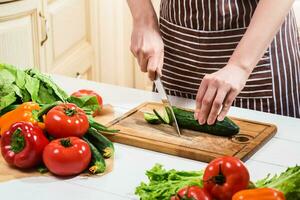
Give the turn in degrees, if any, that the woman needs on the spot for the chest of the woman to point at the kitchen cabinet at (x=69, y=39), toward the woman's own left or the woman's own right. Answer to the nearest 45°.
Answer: approximately 90° to the woman's own right

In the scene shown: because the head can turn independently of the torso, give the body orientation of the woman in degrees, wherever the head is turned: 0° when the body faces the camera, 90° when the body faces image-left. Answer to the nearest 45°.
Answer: approximately 45°

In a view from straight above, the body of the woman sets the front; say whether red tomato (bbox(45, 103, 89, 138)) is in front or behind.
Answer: in front

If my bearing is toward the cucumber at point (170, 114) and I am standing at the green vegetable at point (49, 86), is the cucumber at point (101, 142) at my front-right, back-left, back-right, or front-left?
front-right

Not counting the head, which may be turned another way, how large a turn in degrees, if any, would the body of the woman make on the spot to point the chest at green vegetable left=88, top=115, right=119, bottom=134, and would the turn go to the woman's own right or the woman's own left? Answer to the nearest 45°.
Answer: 0° — they already face it

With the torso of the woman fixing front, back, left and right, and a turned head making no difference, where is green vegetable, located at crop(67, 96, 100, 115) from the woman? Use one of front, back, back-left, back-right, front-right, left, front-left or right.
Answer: front

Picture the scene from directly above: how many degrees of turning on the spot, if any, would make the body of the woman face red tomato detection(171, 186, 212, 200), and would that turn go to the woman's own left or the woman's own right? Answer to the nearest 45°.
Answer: approximately 45° to the woman's own left

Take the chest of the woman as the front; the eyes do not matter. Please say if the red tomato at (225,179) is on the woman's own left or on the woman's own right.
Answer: on the woman's own left

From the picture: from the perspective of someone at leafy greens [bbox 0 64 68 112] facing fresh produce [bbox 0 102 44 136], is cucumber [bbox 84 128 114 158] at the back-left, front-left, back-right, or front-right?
front-left

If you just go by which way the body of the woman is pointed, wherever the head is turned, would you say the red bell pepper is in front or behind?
in front
